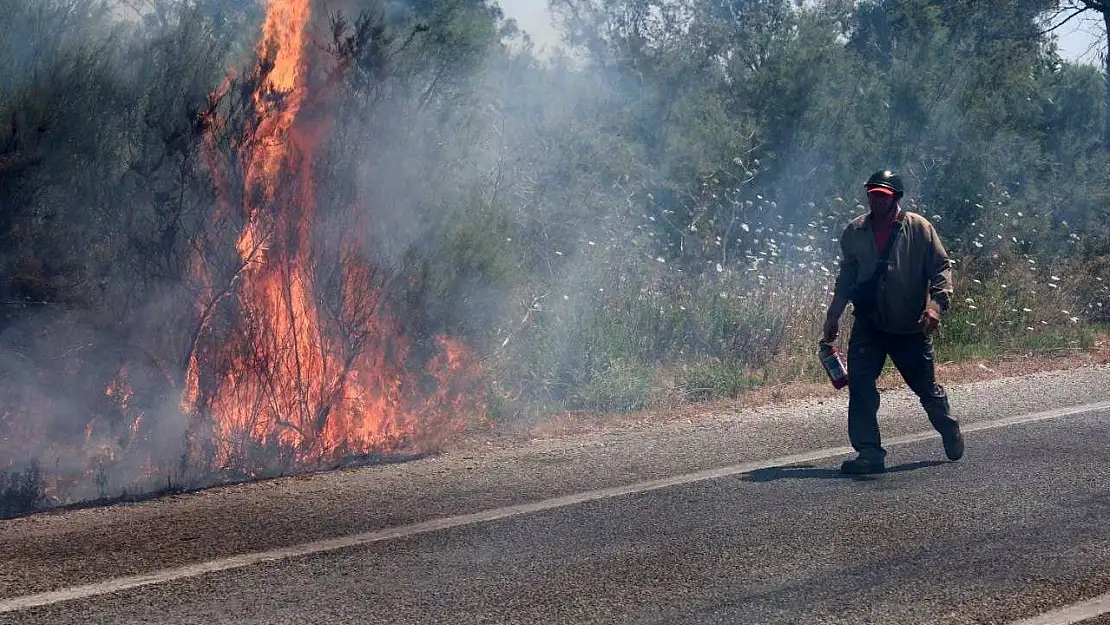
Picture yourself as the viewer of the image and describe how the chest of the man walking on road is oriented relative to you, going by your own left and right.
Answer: facing the viewer and to the left of the viewer

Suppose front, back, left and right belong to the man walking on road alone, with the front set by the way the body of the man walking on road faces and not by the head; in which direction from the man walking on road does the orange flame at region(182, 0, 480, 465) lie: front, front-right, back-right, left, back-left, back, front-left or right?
front-right
